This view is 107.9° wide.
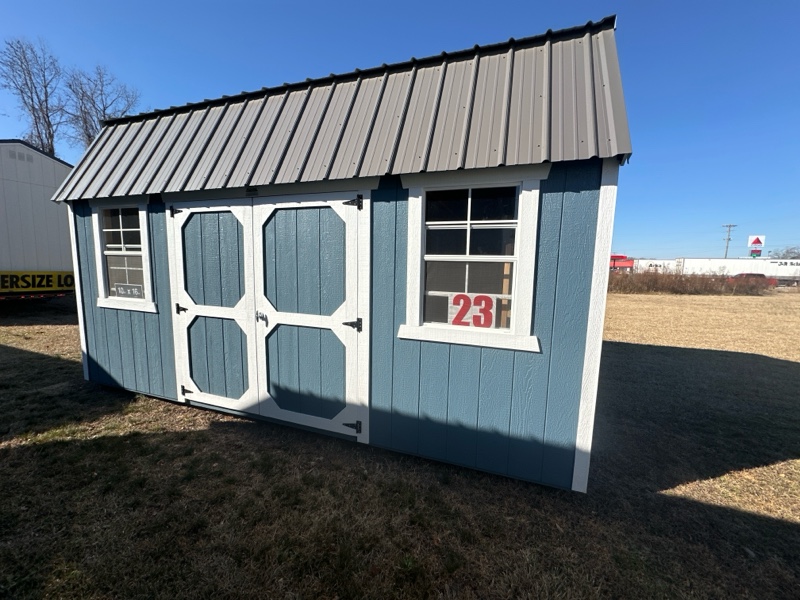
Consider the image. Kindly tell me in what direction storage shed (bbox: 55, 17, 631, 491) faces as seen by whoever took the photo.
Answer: facing the viewer and to the left of the viewer

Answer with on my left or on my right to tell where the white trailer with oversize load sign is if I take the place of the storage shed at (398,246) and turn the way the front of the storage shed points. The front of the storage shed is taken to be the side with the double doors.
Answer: on my right
